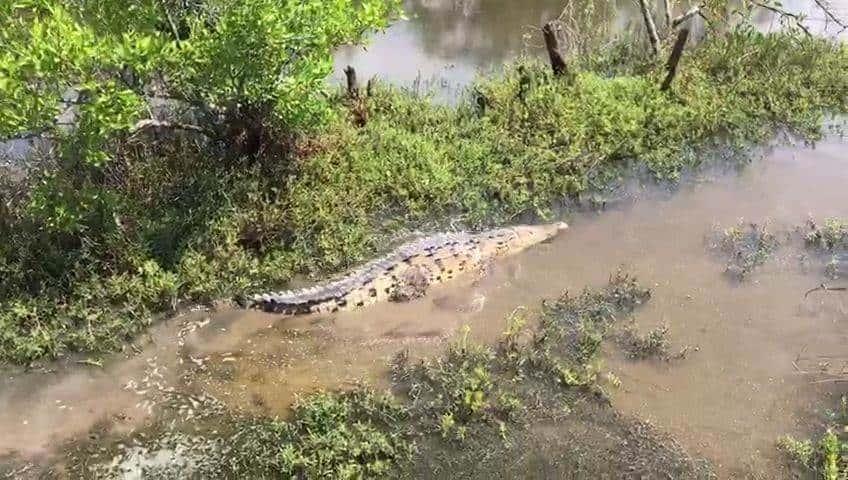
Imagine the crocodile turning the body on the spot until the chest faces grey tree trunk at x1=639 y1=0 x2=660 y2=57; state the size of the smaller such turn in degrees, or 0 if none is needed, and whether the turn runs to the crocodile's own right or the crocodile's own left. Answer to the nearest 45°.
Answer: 0° — it already faces it

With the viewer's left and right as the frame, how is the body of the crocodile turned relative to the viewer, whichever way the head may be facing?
facing away from the viewer and to the right of the viewer

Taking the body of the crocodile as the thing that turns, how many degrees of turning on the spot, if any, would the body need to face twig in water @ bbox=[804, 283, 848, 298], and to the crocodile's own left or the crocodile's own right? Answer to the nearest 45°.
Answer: approximately 45° to the crocodile's own right

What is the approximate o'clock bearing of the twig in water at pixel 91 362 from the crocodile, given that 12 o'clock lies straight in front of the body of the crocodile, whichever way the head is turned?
The twig in water is roughly at 7 o'clock from the crocodile.

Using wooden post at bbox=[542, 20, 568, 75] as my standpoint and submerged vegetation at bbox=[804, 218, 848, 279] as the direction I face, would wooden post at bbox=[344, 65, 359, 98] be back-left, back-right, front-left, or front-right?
back-right

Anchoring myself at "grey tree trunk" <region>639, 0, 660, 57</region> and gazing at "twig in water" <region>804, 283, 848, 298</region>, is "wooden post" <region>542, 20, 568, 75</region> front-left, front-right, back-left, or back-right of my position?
front-right

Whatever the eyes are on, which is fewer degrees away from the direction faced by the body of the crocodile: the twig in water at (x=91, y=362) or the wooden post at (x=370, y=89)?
the wooden post

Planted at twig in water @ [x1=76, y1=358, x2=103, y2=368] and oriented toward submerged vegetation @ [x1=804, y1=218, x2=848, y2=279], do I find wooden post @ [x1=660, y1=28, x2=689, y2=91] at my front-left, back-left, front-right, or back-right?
front-left

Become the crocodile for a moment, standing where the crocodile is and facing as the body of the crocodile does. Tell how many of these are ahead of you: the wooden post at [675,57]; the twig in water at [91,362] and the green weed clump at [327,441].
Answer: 1

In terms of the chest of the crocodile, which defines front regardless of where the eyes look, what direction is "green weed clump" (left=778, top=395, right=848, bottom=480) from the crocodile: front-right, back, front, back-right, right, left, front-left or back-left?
right

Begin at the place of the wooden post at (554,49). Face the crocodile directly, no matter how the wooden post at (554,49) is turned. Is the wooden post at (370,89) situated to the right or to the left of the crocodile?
right
